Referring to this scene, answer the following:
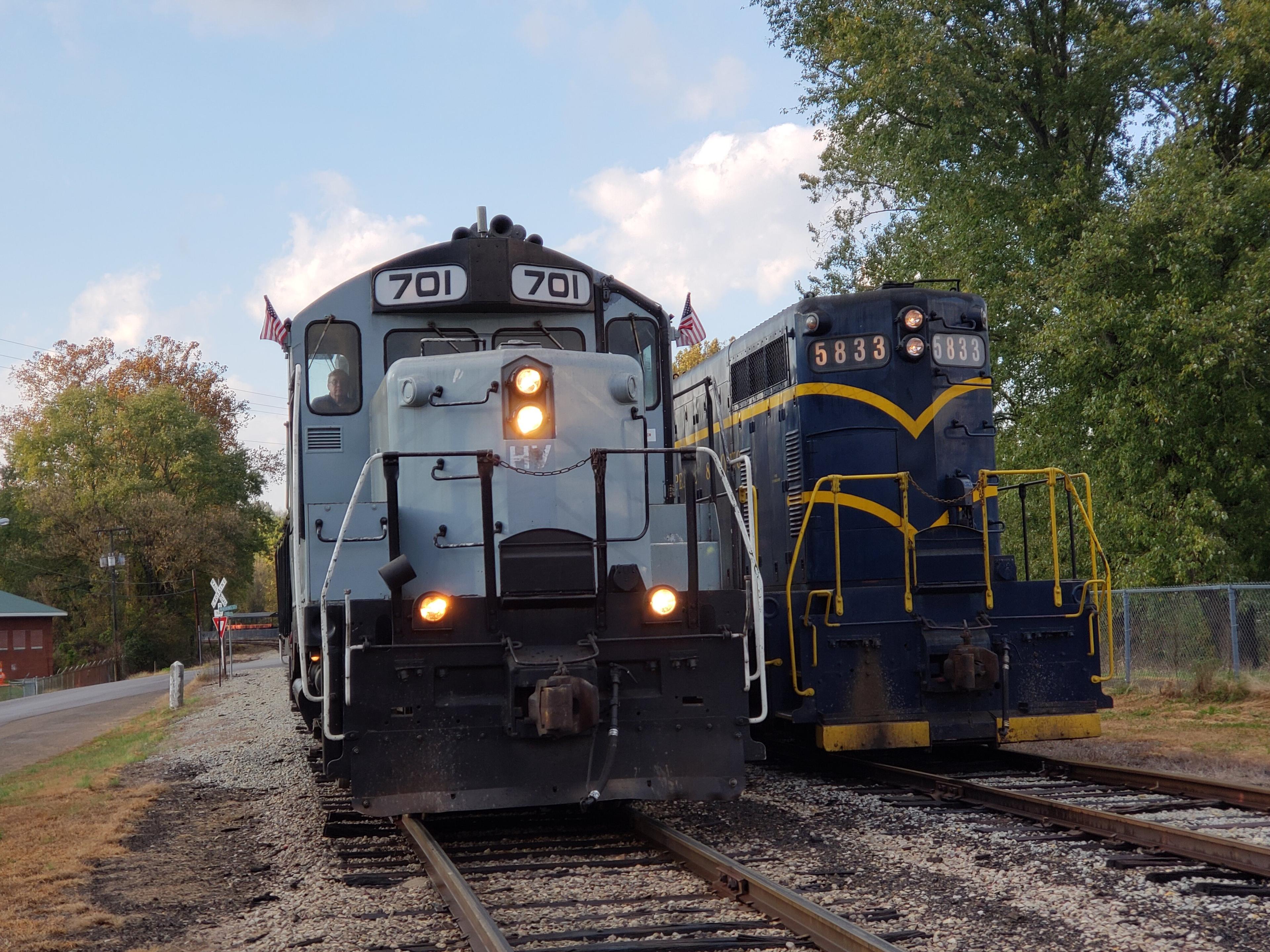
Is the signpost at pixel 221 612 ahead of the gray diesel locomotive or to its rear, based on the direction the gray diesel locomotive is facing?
to the rear

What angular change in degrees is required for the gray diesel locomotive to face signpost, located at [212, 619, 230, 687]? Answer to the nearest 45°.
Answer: approximately 180°

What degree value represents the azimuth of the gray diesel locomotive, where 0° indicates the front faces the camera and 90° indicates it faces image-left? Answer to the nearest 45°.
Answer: approximately 0°

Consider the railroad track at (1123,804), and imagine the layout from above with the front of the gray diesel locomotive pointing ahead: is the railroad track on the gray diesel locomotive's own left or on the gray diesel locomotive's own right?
on the gray diesel locomotive's own left

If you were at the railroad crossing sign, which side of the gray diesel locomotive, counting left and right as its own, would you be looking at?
back

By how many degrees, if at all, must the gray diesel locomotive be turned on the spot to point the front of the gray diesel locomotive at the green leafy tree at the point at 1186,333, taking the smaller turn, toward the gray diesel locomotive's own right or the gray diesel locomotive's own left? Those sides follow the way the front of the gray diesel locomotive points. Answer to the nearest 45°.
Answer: approximately 135° to the gray diesel locomotive's own left

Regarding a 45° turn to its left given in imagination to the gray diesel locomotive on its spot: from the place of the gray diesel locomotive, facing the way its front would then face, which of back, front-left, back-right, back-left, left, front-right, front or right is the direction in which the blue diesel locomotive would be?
left

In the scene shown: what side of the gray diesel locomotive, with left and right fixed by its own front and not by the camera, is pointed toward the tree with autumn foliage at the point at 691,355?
back
